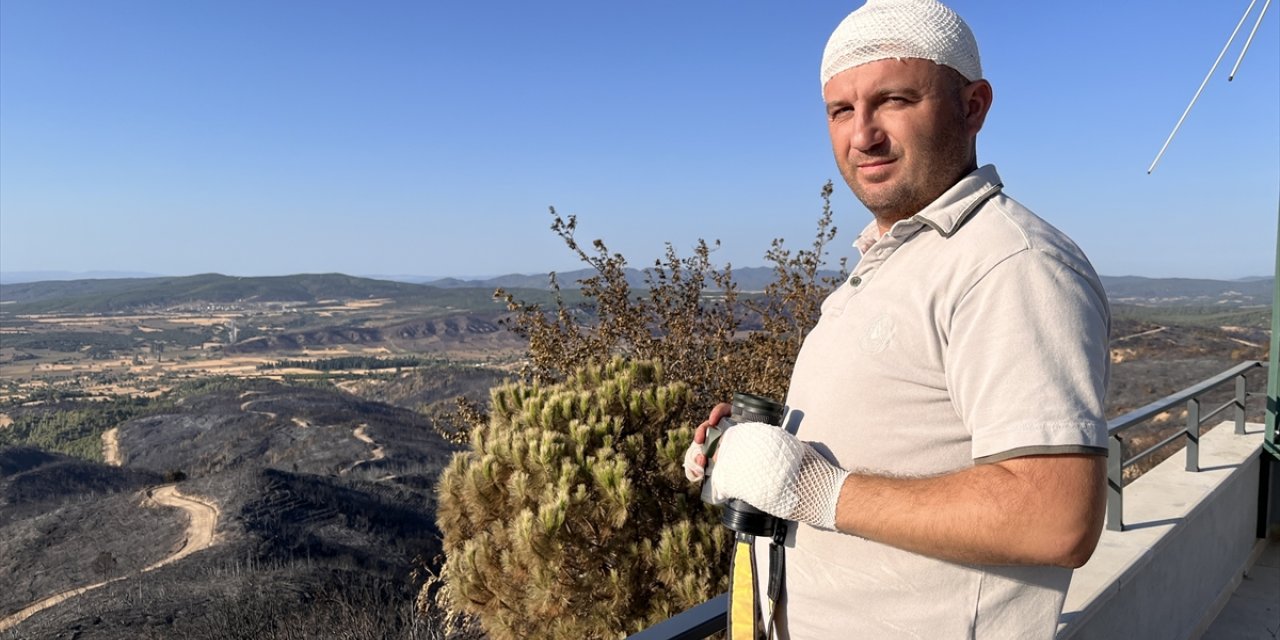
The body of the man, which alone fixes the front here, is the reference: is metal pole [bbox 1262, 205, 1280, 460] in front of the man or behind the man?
behind

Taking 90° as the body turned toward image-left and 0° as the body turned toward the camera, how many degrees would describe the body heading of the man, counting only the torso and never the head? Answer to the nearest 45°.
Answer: approximately 45°

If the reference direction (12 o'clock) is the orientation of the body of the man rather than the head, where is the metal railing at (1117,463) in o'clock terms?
The metal railing is roughly at 5 o'clock from the man.

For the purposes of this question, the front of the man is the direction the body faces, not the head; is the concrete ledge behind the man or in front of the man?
behind

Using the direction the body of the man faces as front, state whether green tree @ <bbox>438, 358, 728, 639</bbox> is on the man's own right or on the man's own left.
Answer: on the man's own right
